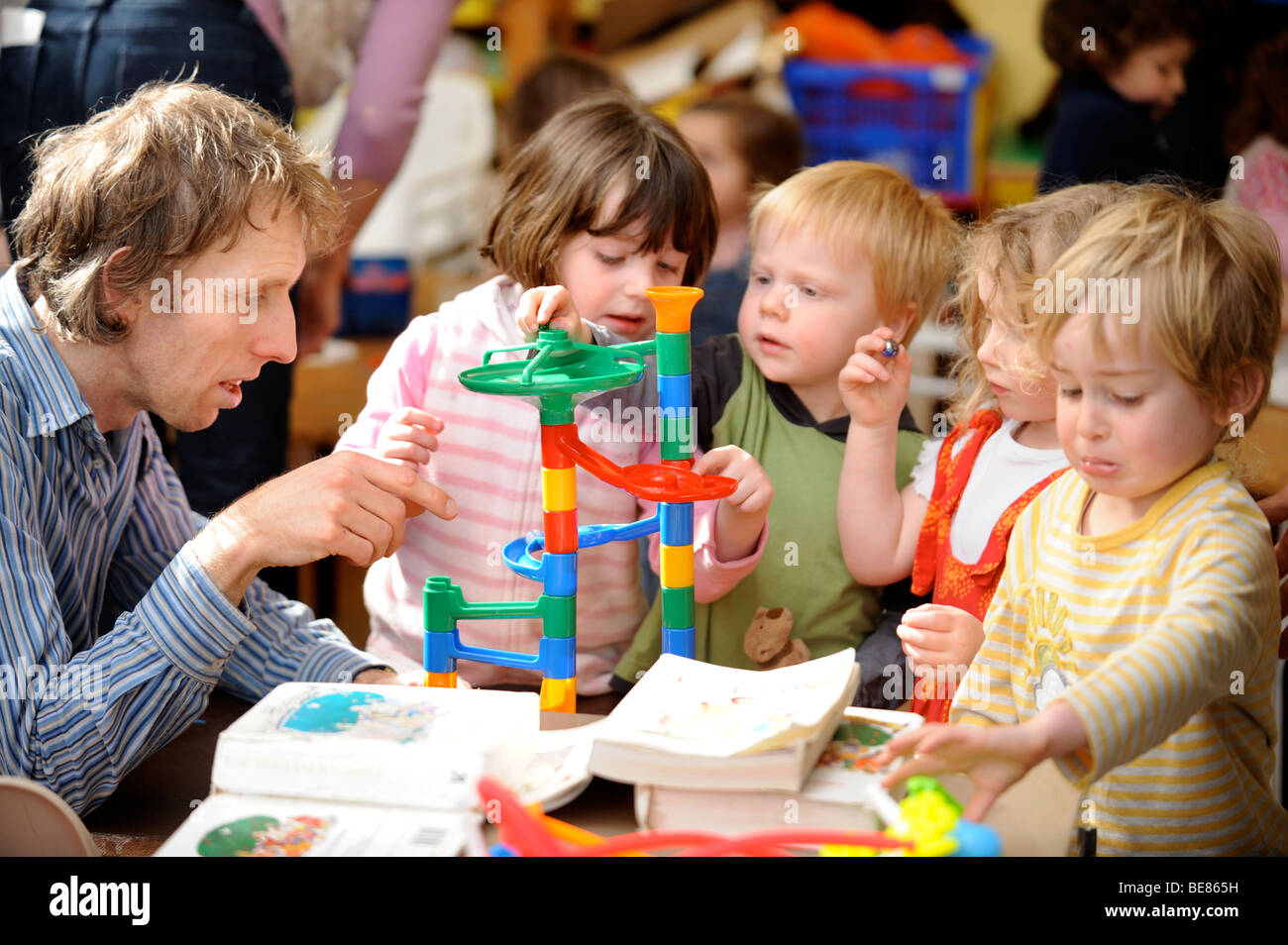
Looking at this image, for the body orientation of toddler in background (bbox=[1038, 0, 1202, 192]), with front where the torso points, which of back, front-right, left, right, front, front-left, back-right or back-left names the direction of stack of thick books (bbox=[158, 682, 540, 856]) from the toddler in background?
right

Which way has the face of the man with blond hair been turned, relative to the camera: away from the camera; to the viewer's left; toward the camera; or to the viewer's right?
to the viewer's right

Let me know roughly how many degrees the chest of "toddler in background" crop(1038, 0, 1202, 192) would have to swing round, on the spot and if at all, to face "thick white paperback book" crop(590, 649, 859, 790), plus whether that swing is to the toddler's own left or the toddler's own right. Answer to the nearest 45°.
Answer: approximately 90° to the toddler's own right

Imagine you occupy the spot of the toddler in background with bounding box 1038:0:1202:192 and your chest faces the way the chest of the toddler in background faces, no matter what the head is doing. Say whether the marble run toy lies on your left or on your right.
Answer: on your right

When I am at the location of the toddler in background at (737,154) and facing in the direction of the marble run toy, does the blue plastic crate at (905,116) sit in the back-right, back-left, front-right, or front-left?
back-left

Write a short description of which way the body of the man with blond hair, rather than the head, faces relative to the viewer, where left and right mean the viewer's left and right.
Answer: facing to the right of the viewer
